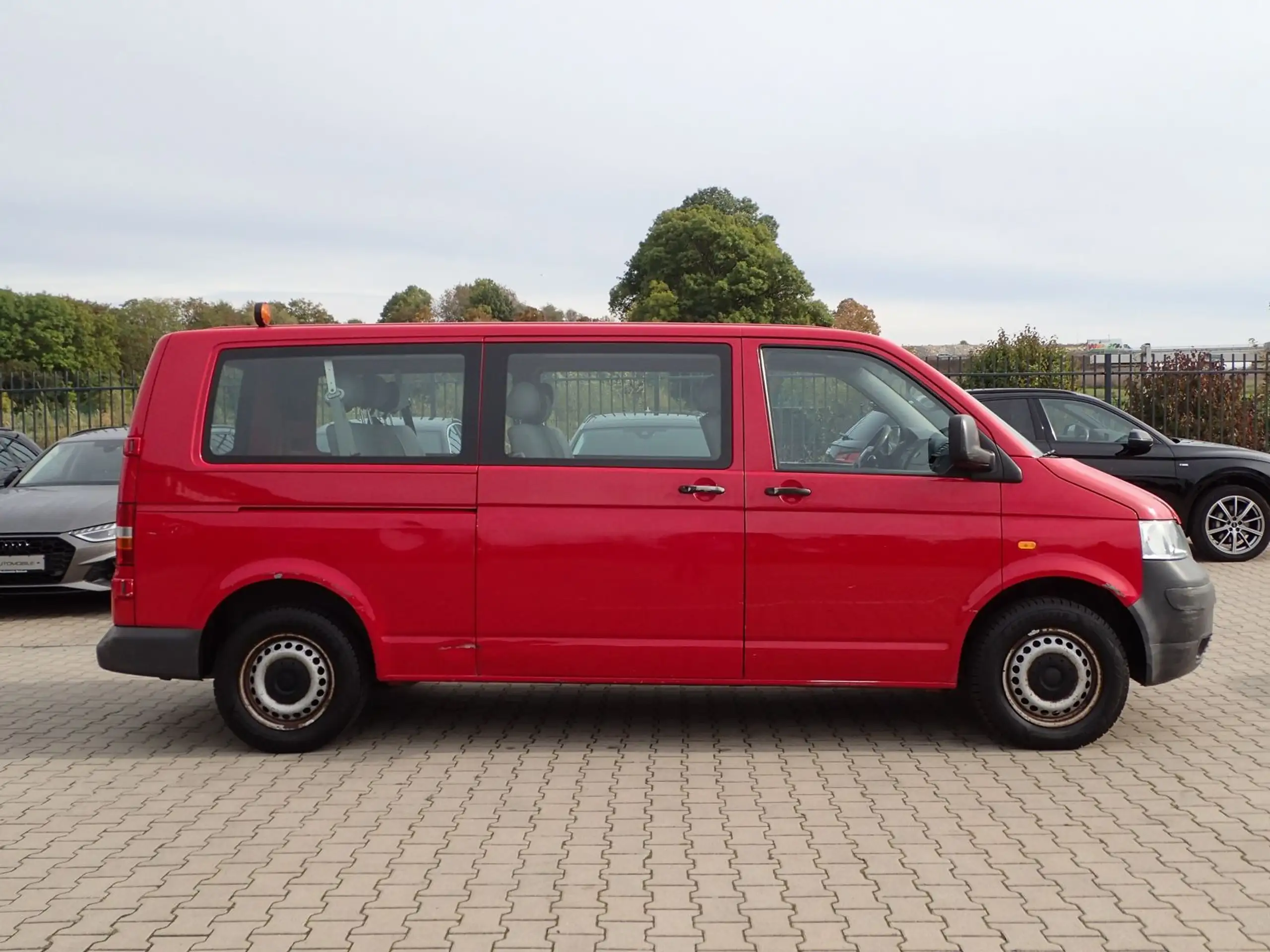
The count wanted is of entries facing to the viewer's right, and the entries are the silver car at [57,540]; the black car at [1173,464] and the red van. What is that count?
2

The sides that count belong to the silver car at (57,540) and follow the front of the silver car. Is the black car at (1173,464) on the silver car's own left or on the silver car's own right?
on the silver car's own left

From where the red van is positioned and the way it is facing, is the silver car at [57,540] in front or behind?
behind

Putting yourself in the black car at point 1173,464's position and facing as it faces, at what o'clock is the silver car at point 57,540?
The silver car is roughly at 5 o'clock from the black car.

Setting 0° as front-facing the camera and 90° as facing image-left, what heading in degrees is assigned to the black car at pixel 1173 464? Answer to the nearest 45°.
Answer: approximately 270°

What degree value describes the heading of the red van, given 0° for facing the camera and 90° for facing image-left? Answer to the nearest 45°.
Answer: approximately 270°

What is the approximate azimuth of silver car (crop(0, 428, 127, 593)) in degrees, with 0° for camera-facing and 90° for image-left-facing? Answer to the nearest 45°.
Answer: approximately 45°

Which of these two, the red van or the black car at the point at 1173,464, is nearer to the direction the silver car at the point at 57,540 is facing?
the red van

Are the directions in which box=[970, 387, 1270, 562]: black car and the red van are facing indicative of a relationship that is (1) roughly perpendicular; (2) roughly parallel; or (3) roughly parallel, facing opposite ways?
roughly parallel

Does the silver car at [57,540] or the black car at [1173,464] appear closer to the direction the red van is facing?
the black car

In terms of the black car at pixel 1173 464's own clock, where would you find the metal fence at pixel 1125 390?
The metal fence is roughly at 9 o'clock from the black car.

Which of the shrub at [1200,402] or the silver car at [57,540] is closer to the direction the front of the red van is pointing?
the shrub

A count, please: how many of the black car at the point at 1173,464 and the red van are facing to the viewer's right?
2

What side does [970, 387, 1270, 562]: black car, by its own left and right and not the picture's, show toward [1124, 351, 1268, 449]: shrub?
left

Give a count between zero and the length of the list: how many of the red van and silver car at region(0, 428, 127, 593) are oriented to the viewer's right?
1

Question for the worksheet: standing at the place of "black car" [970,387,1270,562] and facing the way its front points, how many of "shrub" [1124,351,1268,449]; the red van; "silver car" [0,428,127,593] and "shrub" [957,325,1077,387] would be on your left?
2
